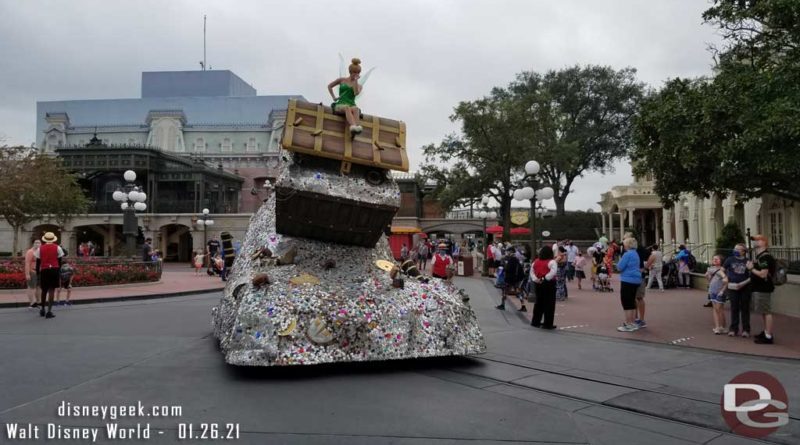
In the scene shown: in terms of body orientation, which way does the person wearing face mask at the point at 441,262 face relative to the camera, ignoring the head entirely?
toward the camera

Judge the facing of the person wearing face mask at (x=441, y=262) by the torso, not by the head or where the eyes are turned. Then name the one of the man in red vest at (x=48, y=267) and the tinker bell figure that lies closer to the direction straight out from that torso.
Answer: the tinker bell figure

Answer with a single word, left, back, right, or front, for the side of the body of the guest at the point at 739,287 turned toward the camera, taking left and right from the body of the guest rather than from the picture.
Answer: front

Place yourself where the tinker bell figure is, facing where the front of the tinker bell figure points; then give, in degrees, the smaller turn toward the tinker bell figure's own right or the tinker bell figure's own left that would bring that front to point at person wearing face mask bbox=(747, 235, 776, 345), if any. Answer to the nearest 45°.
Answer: approximately 45° to the tinker bell figure's own left

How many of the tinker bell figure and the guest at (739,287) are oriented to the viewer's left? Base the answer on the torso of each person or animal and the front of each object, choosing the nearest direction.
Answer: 0

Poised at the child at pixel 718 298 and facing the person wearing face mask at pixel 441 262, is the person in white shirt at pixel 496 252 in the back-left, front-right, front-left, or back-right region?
front-right

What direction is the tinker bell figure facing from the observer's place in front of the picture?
facing the viewer and to the right of the viewer
